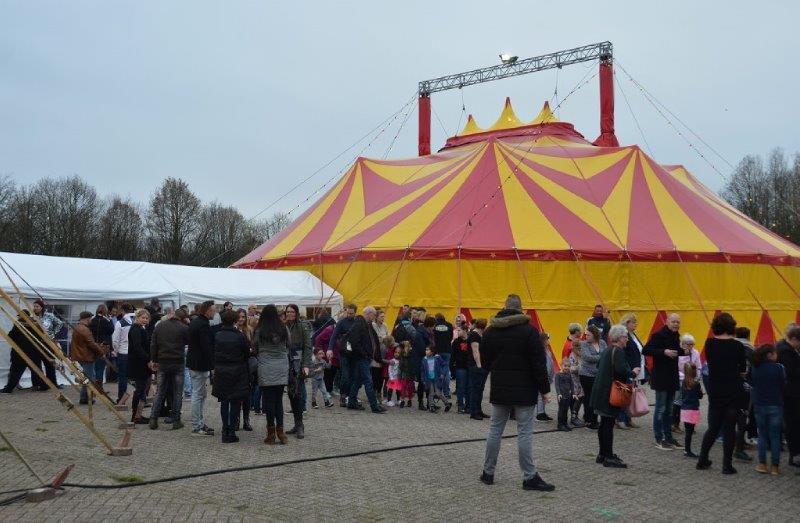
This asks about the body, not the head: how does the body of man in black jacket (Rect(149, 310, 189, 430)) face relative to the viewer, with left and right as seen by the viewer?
facing away from the viewer and to the right of the viewer

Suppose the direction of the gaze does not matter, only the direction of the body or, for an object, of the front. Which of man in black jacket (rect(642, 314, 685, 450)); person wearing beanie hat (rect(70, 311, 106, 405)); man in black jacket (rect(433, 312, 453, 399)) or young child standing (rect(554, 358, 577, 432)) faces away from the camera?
man in black jacket (rect(433, 312, 453, 399))

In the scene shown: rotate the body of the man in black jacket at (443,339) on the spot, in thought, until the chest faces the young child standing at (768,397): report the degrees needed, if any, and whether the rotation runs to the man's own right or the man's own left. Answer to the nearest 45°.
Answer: approximately 135° to the man's own right

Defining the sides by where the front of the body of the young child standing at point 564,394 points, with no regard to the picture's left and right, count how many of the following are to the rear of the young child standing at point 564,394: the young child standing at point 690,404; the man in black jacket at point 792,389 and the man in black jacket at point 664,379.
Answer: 0

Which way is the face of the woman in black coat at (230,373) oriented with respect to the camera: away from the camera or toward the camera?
away from the camera

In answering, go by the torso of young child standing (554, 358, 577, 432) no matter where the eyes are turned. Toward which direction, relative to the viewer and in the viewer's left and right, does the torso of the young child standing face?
facing the viewer and to the right of the viewer

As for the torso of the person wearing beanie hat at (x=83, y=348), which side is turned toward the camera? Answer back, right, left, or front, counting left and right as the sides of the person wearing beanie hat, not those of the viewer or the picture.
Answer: right

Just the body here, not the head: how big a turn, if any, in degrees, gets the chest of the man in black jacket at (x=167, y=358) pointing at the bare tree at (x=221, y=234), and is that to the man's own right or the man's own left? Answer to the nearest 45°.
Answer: approximately 45° to the man's own left

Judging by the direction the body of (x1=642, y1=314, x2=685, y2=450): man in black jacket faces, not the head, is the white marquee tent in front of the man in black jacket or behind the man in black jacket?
behind

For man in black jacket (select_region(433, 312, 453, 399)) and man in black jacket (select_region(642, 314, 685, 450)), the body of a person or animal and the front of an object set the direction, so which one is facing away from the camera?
man in black jacket (select_region(433, 312, 453, 399))

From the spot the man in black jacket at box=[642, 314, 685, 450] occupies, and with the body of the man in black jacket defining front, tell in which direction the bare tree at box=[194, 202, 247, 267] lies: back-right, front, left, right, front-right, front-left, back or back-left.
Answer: back

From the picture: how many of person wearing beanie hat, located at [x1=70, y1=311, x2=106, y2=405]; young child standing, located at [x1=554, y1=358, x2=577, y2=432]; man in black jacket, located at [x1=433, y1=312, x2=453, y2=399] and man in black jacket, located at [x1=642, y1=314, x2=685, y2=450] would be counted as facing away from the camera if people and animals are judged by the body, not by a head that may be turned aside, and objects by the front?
1

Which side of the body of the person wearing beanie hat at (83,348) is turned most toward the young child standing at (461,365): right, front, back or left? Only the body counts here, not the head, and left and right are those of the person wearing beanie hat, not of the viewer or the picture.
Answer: front

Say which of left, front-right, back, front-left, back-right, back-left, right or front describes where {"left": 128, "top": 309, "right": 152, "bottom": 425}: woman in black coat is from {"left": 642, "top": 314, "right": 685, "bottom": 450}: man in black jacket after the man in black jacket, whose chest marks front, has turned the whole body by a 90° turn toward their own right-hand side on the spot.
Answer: front-right
